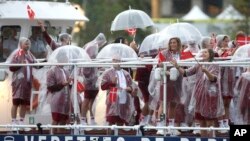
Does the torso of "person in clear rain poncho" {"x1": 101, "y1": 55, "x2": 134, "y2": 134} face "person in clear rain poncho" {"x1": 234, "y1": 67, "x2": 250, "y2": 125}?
no

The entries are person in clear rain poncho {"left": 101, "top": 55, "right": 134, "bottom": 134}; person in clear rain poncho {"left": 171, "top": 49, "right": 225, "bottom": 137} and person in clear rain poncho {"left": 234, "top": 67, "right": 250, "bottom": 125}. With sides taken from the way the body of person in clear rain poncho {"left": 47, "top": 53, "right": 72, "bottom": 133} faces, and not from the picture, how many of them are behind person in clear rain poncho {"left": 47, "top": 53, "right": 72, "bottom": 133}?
0

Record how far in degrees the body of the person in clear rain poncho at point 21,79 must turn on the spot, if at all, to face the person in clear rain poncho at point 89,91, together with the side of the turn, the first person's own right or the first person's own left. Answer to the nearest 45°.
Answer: approximately 45° to the first person's own left

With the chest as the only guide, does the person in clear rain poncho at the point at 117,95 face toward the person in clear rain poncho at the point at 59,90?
no

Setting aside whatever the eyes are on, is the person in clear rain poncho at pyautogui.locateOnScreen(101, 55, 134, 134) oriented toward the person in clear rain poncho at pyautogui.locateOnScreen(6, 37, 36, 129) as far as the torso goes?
no

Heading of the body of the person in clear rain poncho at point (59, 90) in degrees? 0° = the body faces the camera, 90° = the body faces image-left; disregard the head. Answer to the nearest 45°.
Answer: approximately 315°

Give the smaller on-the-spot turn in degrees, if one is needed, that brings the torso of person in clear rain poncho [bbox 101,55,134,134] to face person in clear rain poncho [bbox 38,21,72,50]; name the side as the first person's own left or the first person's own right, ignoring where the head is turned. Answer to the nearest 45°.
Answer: approximately 135° to the first person's own right

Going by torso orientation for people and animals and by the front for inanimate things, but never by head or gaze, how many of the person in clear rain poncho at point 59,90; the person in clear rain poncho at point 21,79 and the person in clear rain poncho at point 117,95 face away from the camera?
0

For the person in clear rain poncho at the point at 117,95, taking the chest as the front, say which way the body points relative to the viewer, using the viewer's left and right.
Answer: facing the viewer

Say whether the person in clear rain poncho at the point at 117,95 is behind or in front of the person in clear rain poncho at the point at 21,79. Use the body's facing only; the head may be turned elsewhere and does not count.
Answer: in front

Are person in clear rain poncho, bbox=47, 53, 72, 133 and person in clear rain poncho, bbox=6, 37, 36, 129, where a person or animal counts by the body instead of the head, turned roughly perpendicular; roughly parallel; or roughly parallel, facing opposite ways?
roughly parallel

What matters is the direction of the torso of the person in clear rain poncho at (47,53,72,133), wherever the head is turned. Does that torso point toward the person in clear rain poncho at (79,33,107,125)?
no

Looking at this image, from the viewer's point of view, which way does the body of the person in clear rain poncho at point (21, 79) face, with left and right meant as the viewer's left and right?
facing the viewer and to the right of the viewer
